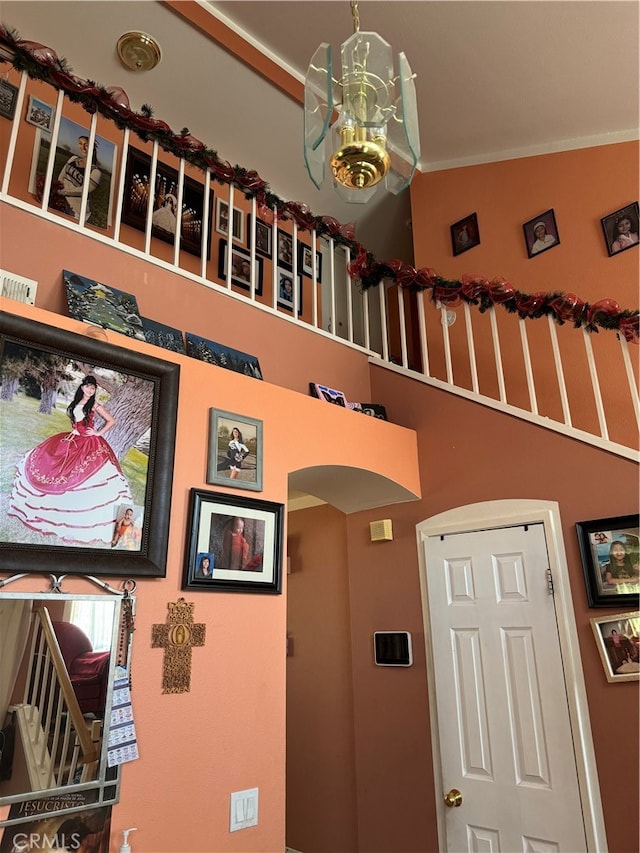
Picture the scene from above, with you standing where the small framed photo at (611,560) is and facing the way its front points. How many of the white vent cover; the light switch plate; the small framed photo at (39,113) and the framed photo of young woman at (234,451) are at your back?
0

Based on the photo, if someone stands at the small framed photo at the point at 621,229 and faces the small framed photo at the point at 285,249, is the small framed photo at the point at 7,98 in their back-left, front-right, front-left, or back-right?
front-left

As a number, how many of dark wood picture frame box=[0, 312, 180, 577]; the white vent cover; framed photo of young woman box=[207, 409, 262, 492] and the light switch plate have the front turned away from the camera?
0

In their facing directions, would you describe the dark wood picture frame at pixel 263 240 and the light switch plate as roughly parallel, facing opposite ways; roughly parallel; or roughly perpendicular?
roughly parallel

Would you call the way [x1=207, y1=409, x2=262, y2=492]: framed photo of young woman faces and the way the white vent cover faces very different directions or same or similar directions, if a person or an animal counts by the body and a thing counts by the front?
same or similar directions

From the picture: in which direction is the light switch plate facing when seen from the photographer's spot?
facing the viewer and to the right of the viewer

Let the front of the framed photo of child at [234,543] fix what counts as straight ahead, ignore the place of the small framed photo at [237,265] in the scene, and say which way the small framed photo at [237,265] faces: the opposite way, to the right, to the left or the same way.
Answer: the same way

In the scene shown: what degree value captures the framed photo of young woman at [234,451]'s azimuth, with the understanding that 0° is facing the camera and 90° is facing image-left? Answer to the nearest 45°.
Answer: approximately 315°

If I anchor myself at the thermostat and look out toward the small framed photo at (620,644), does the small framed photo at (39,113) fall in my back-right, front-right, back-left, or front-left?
back-right

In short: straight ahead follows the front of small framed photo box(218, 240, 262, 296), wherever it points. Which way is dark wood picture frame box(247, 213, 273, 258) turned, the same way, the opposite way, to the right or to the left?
the same way

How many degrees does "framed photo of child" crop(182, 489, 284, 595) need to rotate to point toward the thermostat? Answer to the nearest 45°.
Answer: approximately 90° to its left
